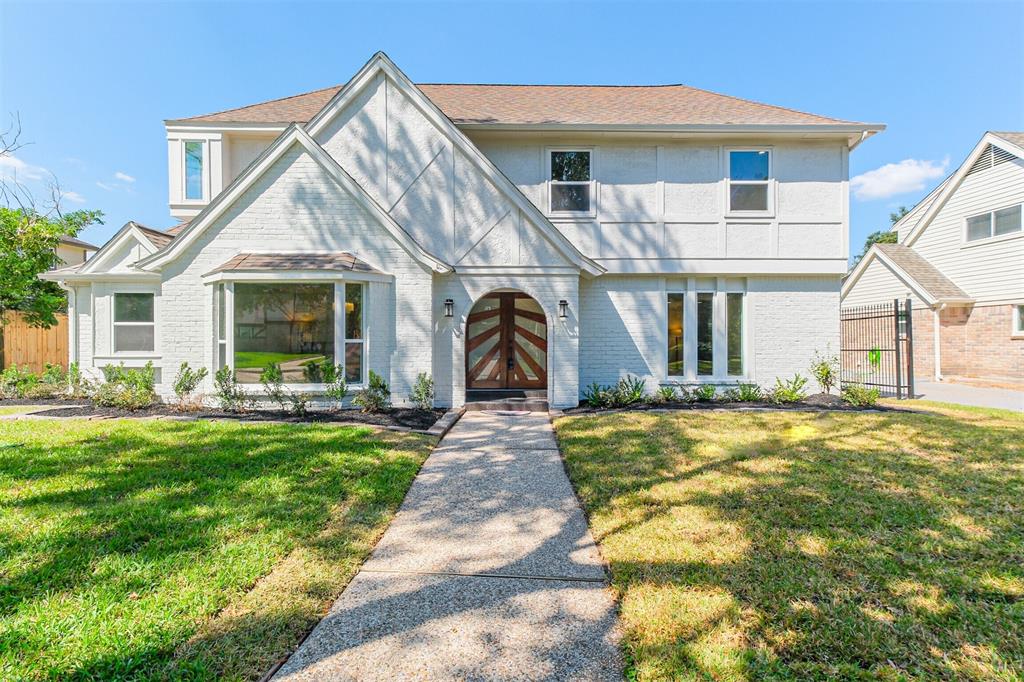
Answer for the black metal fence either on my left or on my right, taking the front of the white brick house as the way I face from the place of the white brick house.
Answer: on my left

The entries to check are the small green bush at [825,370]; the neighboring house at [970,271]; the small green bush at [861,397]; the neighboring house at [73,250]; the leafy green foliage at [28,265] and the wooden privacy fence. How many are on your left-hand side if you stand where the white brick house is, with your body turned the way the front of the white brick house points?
3

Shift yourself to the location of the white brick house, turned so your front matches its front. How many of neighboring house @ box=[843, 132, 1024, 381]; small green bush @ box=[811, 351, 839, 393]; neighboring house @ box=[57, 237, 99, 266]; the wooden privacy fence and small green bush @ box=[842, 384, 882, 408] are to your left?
3

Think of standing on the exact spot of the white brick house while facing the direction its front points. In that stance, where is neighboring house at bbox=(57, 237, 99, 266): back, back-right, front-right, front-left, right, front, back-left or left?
back-right

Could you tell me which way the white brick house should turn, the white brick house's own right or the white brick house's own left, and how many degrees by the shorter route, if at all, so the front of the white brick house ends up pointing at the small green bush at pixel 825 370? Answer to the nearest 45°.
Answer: approximately 90° to the white brick house's own left

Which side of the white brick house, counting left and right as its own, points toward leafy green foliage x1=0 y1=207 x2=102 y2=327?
right

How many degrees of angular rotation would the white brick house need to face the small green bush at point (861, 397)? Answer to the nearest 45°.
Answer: approximately 90° to its left

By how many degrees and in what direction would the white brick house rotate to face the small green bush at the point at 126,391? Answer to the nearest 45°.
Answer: approximately 90° to its right

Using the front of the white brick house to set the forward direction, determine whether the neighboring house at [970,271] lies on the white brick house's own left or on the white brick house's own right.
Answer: on the white brick house's own left

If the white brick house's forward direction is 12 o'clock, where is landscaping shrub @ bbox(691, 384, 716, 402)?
The landscaping shrub is roughly at 9 o'clock from the white brick house.

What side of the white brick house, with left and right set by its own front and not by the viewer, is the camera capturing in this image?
front

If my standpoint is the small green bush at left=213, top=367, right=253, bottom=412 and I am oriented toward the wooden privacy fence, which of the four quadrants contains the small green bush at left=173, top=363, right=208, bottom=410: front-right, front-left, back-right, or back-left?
front-left

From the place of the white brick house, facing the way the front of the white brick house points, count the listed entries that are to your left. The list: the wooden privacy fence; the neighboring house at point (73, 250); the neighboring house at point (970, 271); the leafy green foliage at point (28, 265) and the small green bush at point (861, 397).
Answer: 2

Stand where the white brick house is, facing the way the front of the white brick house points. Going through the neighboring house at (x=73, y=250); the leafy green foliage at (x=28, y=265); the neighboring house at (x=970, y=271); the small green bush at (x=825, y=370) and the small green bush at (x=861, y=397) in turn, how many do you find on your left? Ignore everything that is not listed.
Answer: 3

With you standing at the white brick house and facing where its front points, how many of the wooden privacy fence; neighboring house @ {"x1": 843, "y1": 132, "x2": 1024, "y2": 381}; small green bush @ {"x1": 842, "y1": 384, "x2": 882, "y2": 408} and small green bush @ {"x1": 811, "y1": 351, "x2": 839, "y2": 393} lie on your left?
3
